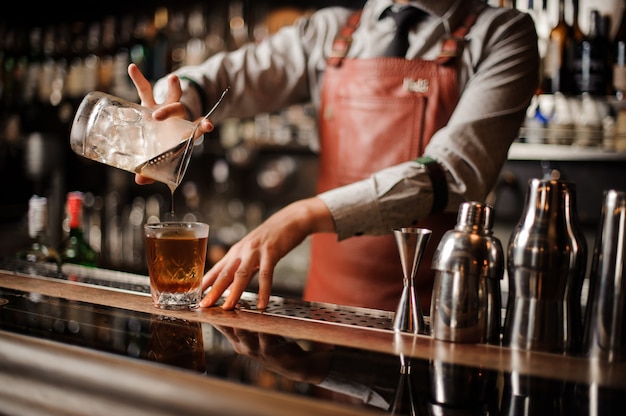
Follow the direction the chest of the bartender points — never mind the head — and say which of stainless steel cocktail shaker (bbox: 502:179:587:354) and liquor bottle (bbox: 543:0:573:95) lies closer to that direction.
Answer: the stainless steel cocktail shaker

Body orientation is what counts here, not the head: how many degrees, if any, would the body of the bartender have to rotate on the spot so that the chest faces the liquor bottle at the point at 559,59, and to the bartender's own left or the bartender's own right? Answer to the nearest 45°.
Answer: approximately 180°

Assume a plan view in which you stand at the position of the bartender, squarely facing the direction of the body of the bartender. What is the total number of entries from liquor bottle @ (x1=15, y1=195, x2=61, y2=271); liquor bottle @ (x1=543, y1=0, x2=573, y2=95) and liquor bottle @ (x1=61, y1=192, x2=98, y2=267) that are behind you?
1

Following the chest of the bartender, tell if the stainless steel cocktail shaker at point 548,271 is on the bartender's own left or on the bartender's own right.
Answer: on the bartender's own left

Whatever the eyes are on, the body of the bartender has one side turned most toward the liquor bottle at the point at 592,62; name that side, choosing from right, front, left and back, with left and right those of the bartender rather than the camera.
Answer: back

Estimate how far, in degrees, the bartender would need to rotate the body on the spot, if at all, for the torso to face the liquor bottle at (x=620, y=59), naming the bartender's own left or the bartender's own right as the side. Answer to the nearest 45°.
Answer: approximately 180°

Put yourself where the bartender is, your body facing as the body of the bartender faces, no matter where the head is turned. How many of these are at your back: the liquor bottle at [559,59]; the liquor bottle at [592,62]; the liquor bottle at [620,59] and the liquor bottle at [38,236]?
3

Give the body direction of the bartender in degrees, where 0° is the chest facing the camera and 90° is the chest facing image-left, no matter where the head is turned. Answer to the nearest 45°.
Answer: approximately 45°

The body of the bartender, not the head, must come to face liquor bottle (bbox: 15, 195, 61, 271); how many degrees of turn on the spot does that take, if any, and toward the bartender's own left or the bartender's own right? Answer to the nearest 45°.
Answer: approximately 45° to the bartender's own right

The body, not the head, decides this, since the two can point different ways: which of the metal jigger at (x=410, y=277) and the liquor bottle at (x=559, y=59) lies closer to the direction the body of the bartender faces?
the metal jigger

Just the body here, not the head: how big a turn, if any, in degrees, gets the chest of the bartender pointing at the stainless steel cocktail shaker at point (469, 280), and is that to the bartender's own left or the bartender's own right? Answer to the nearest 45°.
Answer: approximately 45° to the bartender's own left
